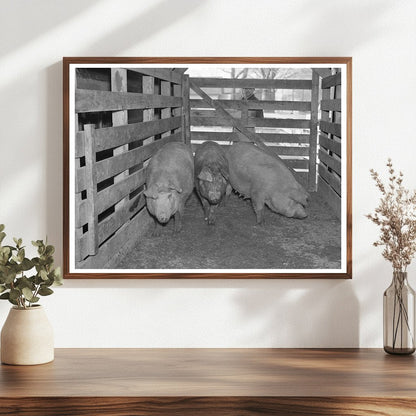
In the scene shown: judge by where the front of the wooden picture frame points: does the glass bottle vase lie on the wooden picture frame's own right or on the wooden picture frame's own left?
on the wooden picture frame's own left

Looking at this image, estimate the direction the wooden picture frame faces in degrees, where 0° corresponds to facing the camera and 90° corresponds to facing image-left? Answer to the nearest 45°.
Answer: approximately 0°

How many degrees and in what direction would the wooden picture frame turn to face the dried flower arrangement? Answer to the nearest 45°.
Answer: approximately 90° to its left
